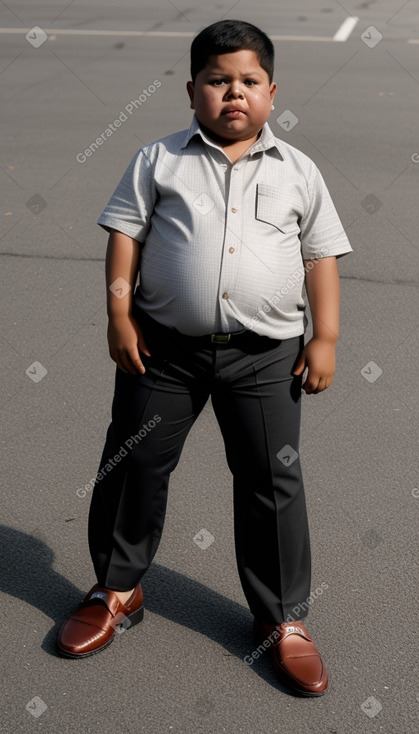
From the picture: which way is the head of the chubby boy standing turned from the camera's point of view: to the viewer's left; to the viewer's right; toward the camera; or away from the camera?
toward the camera

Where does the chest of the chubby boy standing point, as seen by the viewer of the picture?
toward the camera
